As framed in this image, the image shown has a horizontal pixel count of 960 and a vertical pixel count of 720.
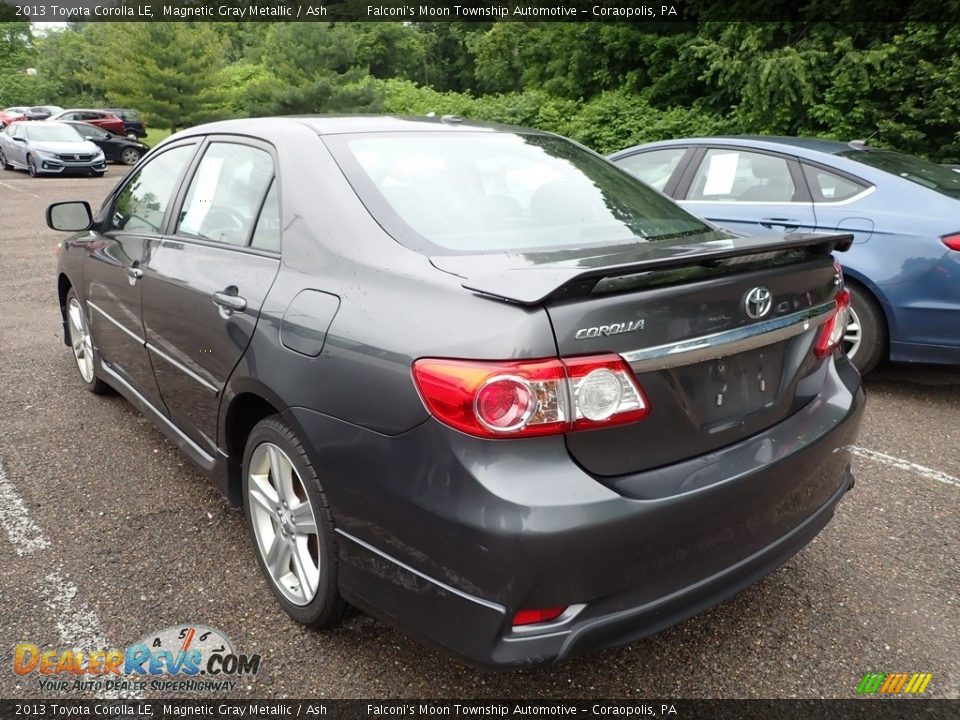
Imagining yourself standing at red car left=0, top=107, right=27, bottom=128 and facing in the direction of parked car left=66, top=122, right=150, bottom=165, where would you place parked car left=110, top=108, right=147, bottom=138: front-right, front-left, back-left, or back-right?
front-left

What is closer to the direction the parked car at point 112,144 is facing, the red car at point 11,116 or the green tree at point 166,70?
the green tree

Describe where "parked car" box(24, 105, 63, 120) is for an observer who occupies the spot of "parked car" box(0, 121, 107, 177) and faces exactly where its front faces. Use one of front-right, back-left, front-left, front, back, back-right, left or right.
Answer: back-left

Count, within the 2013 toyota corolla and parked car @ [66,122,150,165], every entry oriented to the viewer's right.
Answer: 1

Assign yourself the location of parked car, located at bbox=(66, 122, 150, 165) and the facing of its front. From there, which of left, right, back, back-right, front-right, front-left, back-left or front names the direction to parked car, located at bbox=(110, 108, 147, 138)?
left

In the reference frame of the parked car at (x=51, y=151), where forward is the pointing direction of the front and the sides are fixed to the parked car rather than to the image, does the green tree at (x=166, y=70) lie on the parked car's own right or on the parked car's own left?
on the parked car's own left

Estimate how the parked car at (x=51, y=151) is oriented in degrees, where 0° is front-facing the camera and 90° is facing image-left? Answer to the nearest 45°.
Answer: approximately 315°

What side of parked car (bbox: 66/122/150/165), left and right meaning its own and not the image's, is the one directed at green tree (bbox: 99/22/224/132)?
left

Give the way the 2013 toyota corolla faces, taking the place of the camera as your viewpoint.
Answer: facing away from the viewer and to the left of the viewer

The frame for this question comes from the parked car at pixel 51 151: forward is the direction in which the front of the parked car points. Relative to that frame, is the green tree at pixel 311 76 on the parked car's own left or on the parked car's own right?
on the parked car's own left

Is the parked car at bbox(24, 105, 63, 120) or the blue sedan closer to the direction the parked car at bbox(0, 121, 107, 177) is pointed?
the blue sedan

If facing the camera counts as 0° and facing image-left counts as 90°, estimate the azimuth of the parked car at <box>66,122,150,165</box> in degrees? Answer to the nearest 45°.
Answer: approximately 270°

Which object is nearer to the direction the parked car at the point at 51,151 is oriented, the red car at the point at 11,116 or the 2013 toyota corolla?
the 2013 toyota corolla
